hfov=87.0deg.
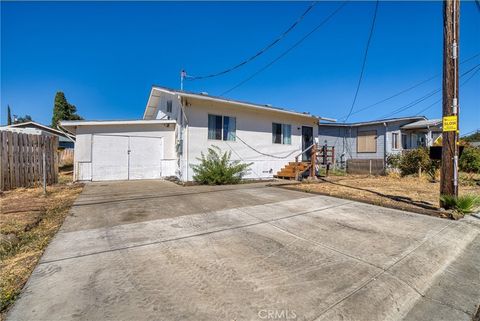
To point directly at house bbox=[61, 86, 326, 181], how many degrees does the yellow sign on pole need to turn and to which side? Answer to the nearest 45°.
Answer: approximately 90° to its right

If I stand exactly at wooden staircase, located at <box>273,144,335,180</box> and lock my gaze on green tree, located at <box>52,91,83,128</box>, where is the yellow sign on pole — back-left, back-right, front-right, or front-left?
back-left

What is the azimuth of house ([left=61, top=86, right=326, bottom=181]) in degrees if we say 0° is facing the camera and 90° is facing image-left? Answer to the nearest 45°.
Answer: approximately 315°

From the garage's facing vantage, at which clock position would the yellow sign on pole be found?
The yellow sign on pole is roughly at 11 o'clock from the garage.

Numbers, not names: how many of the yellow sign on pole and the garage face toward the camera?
2

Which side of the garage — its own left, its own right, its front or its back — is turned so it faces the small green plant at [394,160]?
left

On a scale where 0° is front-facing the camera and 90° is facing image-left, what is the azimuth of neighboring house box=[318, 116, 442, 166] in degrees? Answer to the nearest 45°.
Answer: approximately 315°

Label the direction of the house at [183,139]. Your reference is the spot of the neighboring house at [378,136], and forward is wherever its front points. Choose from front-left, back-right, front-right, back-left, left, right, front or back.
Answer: right

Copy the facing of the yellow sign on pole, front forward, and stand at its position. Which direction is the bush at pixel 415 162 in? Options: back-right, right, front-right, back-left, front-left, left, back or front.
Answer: back

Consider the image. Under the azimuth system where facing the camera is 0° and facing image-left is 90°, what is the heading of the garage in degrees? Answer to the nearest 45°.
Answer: approximately 0°
